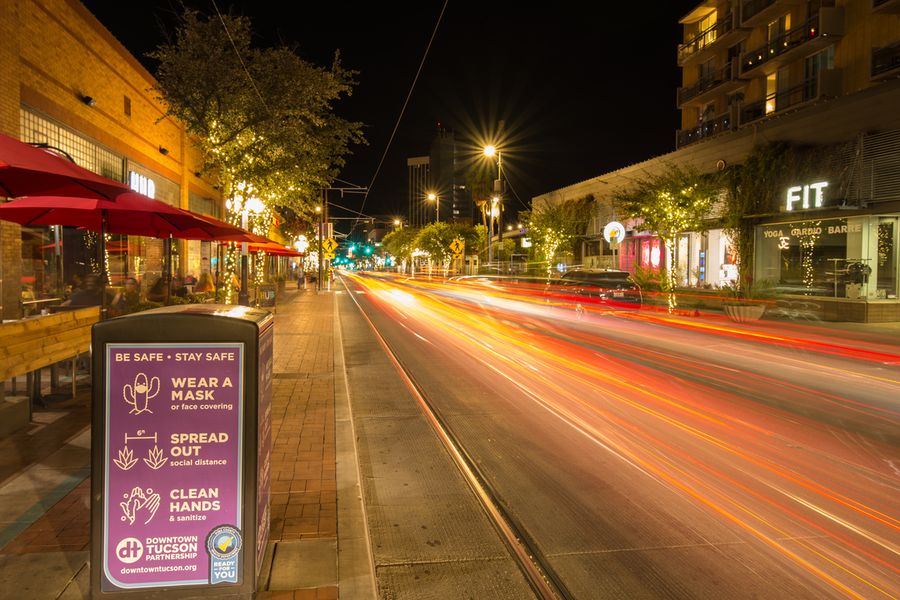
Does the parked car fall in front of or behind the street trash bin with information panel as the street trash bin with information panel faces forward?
behind

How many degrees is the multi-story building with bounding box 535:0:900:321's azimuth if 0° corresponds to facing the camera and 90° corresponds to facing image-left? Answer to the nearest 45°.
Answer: approximately 45°

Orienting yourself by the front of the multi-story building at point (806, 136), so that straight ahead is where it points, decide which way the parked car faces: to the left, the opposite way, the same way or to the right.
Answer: to the right

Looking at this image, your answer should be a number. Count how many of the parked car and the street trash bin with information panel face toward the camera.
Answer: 1

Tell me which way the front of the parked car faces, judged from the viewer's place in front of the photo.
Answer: facing away from the viewer and to the left of the viewer

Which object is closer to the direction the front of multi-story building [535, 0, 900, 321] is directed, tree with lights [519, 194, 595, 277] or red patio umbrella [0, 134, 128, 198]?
the red patio umbrella

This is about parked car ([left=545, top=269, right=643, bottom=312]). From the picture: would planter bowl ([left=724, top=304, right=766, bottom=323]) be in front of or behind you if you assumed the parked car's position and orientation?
behind

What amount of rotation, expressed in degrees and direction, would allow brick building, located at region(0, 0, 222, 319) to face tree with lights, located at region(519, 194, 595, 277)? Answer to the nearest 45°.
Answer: approximately 90° to its left

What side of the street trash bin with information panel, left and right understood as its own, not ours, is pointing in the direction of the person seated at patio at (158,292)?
back

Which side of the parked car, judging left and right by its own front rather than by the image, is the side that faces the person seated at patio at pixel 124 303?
left

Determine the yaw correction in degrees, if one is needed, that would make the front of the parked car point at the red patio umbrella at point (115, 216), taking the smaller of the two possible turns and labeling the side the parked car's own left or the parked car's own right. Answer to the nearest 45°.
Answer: approximately 135° to the parked car's own left

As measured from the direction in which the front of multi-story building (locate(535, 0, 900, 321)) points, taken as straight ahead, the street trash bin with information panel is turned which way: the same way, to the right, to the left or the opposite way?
to the left
